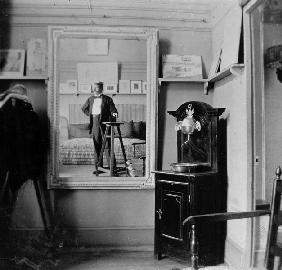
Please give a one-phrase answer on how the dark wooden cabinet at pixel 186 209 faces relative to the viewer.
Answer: facing the viewer and to the left of the viewer

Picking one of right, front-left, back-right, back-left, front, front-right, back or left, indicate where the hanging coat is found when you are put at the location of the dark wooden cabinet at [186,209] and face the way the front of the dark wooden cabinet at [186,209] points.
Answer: front-right

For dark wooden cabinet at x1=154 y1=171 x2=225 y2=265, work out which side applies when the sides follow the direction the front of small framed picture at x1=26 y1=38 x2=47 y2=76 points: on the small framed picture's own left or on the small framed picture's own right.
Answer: on the small framed picture's own left

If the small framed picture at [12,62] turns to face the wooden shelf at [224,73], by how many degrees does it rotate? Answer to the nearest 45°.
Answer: approximately 45° to its left

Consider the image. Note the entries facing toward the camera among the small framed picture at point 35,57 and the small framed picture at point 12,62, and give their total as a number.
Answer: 2

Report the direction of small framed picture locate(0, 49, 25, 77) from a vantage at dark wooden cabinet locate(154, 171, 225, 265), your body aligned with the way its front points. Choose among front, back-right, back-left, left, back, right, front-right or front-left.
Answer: front-right

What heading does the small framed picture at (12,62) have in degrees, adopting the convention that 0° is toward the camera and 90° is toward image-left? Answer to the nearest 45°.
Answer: approximately 0°
